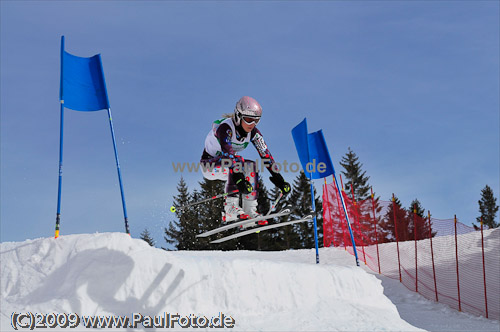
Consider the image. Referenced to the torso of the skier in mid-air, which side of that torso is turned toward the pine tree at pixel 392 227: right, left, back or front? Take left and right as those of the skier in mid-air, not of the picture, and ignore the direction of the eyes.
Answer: left

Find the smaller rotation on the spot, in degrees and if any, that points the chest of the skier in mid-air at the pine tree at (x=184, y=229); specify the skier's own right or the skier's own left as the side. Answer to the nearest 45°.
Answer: approximately 135° to the skier's own left

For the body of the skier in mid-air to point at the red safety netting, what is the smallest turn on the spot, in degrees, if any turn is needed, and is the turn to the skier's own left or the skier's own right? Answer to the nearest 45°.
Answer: approximately 90° to the skier's own left

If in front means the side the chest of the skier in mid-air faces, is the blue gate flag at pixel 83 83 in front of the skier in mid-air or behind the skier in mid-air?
behind

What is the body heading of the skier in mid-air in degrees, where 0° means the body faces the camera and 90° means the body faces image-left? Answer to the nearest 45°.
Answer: approximately 315°
